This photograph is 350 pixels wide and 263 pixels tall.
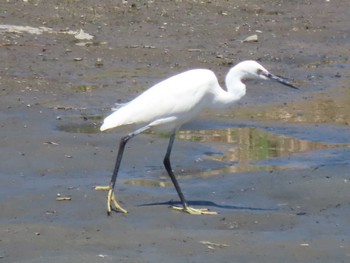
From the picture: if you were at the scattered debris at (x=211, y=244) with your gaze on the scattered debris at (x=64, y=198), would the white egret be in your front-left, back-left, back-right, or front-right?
front-right

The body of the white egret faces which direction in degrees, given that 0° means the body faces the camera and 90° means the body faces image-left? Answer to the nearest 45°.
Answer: approximately 270°

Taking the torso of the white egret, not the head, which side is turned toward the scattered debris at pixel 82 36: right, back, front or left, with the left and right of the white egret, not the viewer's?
left

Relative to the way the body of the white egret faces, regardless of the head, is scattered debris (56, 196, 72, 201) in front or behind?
behind
